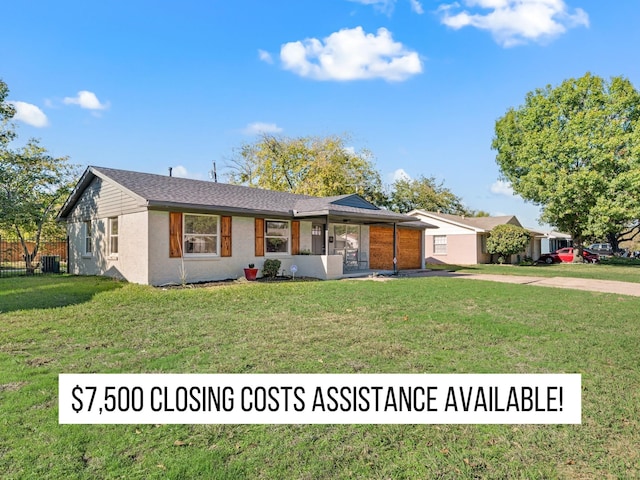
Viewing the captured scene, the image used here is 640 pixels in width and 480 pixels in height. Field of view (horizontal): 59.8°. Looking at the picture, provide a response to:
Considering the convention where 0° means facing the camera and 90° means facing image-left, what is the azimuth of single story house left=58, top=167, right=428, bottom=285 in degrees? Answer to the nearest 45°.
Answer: approximately 315°

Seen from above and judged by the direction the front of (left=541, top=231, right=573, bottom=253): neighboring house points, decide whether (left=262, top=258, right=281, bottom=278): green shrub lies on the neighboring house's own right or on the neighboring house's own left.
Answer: on the neighboring house's own right

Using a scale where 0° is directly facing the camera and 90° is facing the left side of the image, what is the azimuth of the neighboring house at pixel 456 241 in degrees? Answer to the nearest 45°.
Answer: approximately 315°

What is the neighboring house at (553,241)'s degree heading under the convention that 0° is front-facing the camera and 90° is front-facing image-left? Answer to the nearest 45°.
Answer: approximately 315°

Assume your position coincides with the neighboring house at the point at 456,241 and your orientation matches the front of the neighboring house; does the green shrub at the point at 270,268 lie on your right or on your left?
on your right

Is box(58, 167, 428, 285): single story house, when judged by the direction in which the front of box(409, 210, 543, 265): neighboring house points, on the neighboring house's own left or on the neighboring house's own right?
on the neighboring house's own right
